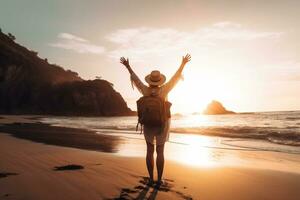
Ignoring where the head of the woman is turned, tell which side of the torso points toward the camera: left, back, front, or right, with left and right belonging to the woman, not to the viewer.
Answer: back

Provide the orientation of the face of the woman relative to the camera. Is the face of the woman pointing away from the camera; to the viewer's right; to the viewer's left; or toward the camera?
away from the camera

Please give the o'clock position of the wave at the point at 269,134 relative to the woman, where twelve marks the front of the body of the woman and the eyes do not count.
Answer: The wave is roughly at 1 o'clock from the woman.
